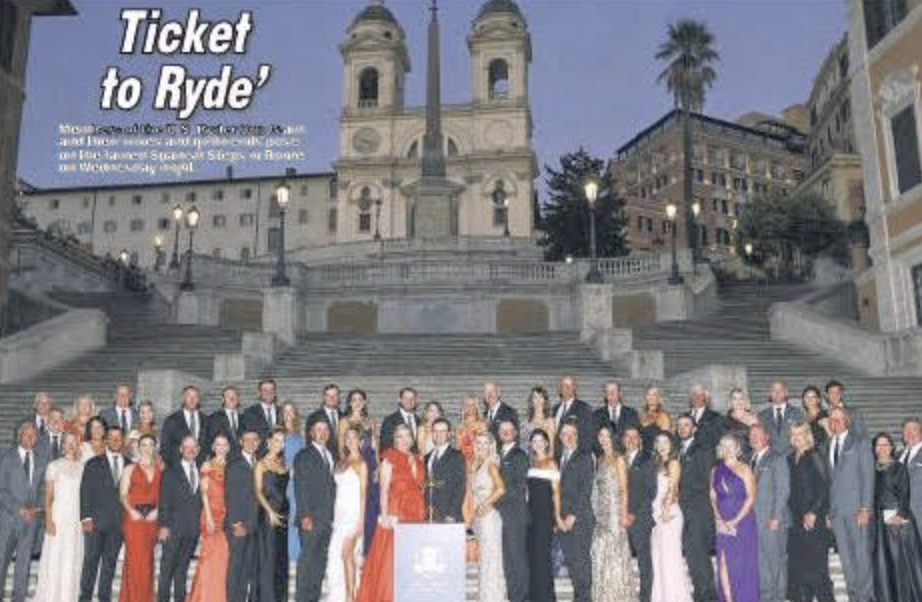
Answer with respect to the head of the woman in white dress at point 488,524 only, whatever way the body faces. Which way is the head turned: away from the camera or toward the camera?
toward the camera

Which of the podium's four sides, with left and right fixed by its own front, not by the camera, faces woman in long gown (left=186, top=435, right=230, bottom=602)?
right

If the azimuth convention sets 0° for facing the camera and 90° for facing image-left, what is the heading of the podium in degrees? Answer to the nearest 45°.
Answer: approximately 0°

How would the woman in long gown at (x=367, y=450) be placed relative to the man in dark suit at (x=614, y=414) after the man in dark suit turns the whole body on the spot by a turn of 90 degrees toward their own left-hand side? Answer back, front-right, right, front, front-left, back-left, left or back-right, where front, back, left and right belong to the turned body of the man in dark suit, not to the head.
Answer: back-right

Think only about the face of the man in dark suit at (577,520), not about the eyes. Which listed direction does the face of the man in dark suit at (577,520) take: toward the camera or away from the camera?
toward the camera

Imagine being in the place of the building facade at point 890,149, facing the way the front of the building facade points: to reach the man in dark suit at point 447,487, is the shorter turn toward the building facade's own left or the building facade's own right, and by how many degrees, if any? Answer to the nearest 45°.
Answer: approximately 45° to the building facade's own left

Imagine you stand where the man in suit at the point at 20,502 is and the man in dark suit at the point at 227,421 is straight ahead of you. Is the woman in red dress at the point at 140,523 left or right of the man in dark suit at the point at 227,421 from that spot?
right

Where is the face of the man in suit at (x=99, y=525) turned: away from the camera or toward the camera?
toward the camera

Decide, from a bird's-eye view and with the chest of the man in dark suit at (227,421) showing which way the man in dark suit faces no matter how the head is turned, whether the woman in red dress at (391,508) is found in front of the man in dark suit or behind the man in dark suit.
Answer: in front

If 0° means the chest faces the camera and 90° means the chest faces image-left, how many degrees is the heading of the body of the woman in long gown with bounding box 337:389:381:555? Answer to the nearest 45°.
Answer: approximately 0°

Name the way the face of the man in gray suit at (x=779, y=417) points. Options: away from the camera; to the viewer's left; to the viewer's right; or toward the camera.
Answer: toward the camera

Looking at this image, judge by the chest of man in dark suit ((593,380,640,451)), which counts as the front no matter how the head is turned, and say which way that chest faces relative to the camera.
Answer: toward the camera

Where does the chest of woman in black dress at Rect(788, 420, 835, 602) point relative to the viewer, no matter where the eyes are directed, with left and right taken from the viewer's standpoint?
facing the viewer and to the left of the viewer

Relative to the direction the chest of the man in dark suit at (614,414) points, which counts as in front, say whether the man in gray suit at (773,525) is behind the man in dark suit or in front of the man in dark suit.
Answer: in front

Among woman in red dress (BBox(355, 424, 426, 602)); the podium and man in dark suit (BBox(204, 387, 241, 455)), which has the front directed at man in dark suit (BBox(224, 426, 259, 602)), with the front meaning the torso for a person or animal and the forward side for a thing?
man in dark suit (BBox(204, 387, 241, 455))

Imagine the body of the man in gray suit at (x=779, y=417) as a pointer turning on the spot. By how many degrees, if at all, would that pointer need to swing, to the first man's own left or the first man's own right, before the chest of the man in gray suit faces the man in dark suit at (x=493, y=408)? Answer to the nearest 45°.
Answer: approximately 90° to the first man's own right

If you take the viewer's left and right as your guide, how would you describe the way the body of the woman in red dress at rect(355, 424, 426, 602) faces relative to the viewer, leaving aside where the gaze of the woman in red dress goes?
facing the viewer
